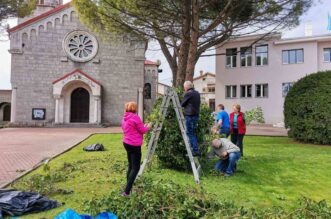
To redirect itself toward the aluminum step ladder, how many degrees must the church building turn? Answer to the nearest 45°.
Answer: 0° — it already faces it

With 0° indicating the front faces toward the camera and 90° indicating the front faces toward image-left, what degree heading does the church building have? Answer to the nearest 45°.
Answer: approximately 0°

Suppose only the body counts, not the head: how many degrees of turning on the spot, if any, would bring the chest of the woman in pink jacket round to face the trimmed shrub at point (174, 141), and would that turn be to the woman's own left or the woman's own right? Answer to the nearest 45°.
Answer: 0° — they already face it

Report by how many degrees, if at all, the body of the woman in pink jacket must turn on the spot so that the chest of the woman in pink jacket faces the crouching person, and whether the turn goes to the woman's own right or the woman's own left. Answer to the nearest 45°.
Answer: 0° — they already face them

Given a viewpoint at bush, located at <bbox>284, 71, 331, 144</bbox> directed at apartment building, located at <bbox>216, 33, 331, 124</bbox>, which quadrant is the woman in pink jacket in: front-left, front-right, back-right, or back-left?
back-left

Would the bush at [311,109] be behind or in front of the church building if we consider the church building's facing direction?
in front

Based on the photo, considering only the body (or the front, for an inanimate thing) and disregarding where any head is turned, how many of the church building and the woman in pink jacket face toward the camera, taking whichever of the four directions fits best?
1

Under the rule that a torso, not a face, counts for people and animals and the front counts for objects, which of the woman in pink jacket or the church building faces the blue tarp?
the church building

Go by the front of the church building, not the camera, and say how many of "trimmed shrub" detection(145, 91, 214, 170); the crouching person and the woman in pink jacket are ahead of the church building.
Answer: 3

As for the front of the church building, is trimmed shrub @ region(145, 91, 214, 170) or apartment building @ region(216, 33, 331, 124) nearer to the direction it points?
the trimmed shrub

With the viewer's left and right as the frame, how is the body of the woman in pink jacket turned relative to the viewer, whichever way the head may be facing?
facing away from the viewer and to the right of the viewer

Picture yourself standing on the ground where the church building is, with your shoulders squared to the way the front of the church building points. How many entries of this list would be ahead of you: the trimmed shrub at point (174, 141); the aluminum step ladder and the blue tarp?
3
